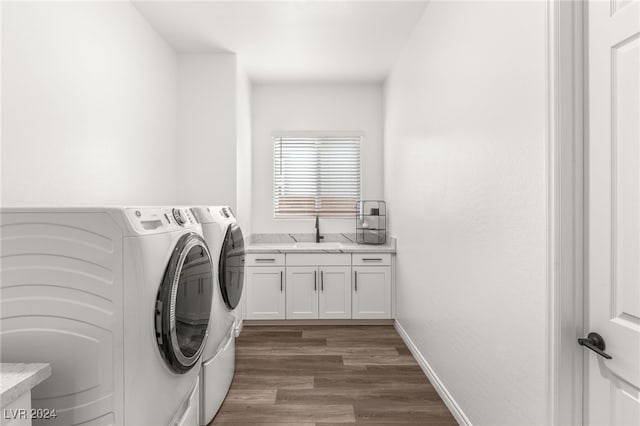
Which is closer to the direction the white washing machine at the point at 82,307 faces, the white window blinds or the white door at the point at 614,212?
the white door

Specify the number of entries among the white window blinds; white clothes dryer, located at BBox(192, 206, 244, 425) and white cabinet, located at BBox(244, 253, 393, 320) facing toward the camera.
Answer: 2

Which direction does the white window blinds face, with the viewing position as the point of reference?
facing the viewer

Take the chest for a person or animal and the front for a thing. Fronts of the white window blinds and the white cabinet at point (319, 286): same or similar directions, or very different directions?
same or similar directions

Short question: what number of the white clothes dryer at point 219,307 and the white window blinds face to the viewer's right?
1

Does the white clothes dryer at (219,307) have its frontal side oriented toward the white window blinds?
no

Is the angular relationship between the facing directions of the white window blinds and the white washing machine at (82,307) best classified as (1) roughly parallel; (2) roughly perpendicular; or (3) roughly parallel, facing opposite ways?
roughly perpendicular

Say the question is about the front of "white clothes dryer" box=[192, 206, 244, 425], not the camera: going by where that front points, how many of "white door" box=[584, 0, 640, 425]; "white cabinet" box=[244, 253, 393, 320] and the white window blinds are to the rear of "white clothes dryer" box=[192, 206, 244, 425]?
0

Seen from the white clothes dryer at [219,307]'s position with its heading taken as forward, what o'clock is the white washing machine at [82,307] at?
the white washing machine at [82,307] is roughly at 4 o'clock from the white clothes dryer at [219,307].

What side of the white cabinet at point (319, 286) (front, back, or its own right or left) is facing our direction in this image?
front

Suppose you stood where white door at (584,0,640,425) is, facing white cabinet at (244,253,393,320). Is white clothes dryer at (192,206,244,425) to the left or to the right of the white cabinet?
left

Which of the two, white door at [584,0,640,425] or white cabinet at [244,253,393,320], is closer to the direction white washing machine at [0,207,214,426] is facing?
the white door

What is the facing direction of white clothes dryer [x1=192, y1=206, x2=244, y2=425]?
to the viewer's right

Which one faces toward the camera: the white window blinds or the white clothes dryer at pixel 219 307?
the white window blinds

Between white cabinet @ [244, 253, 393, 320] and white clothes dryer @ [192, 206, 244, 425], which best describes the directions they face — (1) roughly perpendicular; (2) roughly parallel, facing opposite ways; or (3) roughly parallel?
roughly perpendicular

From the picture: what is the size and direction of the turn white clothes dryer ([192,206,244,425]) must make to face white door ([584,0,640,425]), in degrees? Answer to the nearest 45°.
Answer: approximately 45° to its right

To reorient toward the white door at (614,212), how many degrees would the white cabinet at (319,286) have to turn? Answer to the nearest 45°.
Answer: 0° — it already faces it

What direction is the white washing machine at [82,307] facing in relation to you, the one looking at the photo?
facing the viewer and to the right of the viewer

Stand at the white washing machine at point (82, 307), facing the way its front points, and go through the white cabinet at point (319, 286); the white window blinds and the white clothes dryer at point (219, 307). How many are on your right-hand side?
0
